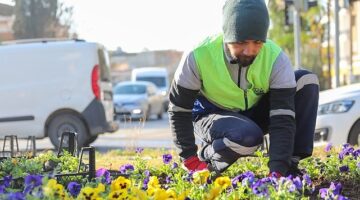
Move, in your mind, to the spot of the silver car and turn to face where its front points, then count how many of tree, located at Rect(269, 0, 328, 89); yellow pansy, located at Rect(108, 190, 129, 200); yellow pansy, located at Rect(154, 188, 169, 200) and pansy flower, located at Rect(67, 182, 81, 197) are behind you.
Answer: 1

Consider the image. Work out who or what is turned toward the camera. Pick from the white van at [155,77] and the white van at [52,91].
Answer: the white van at [155,77]

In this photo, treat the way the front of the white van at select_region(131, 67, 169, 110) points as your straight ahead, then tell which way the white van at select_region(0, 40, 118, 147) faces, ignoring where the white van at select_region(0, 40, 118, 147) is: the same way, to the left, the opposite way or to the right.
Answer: to the right

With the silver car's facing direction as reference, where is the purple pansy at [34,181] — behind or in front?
in front

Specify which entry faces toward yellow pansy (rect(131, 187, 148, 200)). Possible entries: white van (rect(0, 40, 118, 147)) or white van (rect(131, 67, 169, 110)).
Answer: white van (rect(131, 67, 169, 110))

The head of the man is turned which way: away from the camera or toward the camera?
toward the camera

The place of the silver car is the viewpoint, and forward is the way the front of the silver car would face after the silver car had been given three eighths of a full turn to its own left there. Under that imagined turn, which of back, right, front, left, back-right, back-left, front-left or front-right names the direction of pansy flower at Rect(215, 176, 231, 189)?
right

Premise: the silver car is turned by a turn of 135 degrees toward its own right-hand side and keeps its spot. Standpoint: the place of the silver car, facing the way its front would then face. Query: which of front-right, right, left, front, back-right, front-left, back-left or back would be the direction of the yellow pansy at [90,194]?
back

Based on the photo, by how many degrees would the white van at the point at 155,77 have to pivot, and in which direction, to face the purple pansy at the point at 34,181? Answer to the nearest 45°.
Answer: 0° — it already faces it

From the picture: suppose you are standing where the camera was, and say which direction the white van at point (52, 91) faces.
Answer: facing to the left of the viewer

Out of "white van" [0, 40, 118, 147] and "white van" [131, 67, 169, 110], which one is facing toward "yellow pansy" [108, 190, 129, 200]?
"white van" [131, 67, 169, 110]

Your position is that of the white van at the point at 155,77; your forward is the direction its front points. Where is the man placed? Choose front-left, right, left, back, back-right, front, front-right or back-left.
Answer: front

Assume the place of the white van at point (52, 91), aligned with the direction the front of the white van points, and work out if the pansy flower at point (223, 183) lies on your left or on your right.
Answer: on your left

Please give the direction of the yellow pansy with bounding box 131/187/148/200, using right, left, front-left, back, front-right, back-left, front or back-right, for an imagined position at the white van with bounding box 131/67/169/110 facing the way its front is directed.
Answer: front

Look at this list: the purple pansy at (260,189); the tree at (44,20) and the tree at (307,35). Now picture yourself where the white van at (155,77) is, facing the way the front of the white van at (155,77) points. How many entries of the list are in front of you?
1

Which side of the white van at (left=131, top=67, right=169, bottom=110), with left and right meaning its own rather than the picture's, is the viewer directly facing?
front

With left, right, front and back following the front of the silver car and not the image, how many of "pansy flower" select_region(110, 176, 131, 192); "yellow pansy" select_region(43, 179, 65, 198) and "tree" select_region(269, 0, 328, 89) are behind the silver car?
1

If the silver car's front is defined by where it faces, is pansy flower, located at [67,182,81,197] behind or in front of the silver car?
in front
